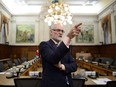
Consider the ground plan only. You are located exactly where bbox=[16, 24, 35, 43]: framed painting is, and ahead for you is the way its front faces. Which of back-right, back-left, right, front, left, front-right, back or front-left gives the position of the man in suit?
front

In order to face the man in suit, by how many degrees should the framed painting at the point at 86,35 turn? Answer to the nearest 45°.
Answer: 0° — it already faces them

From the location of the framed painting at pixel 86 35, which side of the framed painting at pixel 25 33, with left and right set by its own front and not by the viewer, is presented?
left

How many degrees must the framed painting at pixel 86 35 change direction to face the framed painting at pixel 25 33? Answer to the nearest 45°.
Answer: approximately 90° to its right

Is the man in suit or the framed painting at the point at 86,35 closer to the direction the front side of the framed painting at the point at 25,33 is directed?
the man in suit

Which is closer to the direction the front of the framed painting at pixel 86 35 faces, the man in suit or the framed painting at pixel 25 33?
the man in suit

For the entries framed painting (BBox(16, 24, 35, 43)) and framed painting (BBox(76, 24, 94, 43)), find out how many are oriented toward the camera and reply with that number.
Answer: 2

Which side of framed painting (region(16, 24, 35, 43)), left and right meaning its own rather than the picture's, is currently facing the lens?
front
